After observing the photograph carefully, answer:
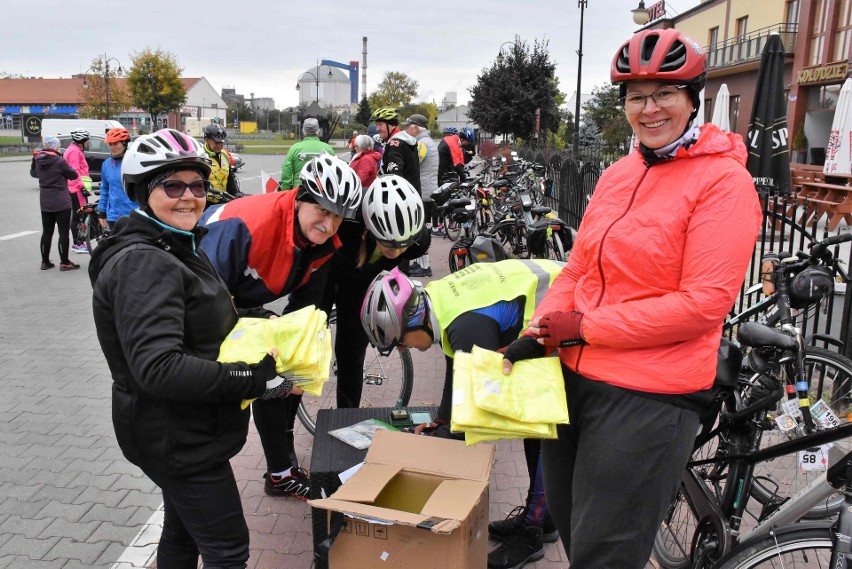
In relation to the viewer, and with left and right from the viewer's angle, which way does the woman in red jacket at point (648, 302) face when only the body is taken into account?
facing the viewer and to the left of the viewer

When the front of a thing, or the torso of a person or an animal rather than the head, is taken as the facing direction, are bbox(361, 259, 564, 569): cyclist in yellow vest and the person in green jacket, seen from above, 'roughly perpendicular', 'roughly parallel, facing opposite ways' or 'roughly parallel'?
roughly perpendicular

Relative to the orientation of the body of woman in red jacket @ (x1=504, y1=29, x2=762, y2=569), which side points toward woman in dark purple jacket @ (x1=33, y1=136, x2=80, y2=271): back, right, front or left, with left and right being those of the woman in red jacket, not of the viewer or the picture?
right

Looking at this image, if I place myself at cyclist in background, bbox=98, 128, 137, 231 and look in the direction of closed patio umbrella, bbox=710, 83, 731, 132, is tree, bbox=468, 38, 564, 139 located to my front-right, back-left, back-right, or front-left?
front-left

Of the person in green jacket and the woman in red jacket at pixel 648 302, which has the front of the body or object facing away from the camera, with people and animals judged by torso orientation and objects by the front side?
the person in green jacket

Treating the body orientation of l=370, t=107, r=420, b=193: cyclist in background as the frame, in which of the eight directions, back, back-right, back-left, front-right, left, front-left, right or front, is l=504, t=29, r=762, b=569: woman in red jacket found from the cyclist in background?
left

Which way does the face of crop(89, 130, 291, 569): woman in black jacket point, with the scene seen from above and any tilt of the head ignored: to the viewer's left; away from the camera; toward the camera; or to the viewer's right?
toward the camera

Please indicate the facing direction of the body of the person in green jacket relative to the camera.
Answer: away from the camera

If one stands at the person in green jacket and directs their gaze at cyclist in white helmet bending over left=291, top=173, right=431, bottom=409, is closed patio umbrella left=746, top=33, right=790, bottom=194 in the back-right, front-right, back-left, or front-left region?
front-left

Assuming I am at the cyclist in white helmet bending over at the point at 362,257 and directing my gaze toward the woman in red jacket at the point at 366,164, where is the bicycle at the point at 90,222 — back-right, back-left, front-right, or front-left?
front-left
